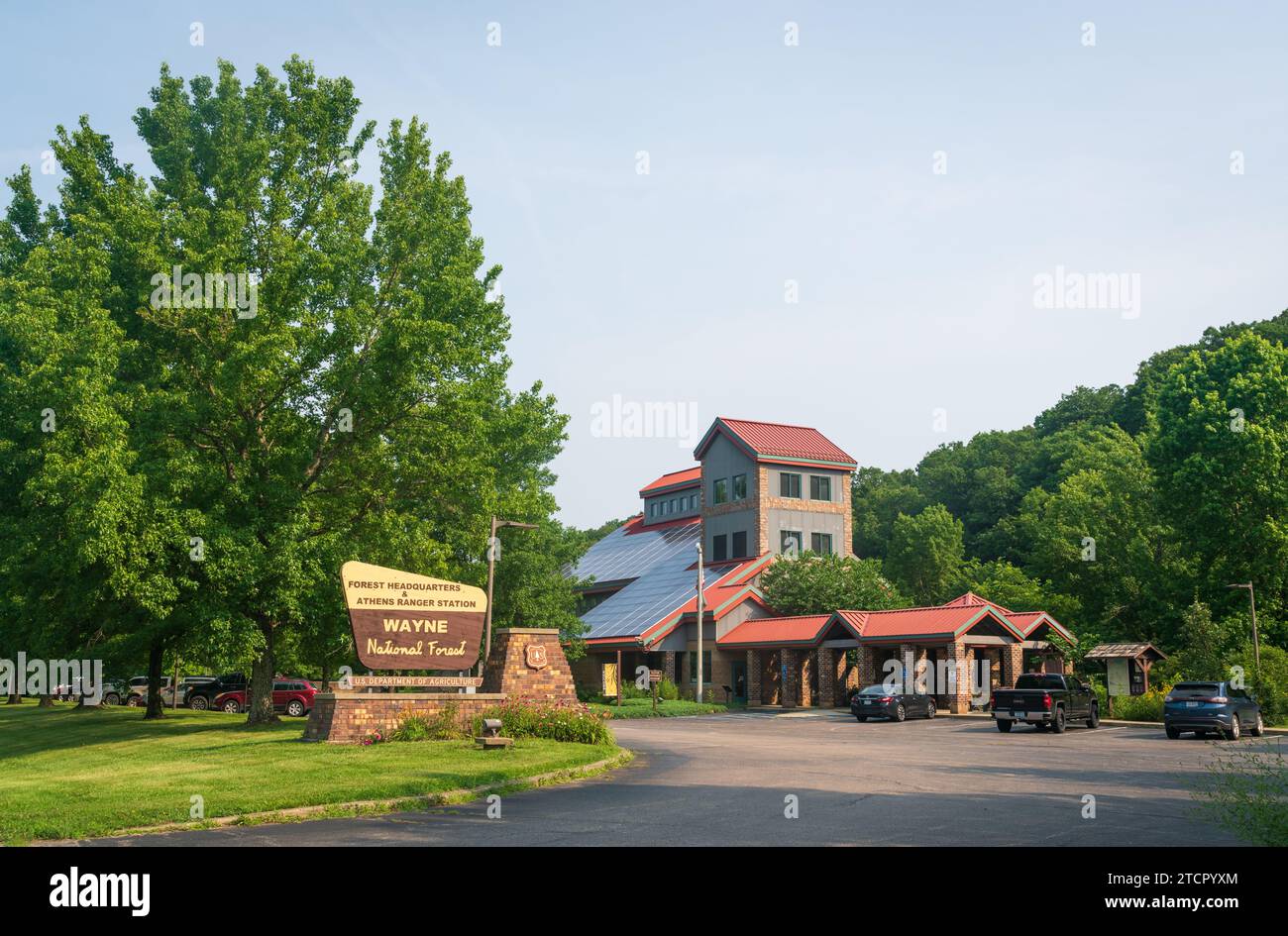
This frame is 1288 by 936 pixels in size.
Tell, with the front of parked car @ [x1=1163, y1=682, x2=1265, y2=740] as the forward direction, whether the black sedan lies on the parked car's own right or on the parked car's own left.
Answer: on the parked car's own left

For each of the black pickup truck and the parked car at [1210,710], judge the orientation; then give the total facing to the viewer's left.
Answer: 0

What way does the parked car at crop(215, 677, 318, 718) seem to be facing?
to the viewer's left

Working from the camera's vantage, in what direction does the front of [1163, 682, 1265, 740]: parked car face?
facing away from the viewer and to the right of the viewer

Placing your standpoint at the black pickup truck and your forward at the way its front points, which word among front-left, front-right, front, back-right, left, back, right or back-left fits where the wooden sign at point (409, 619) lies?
back
